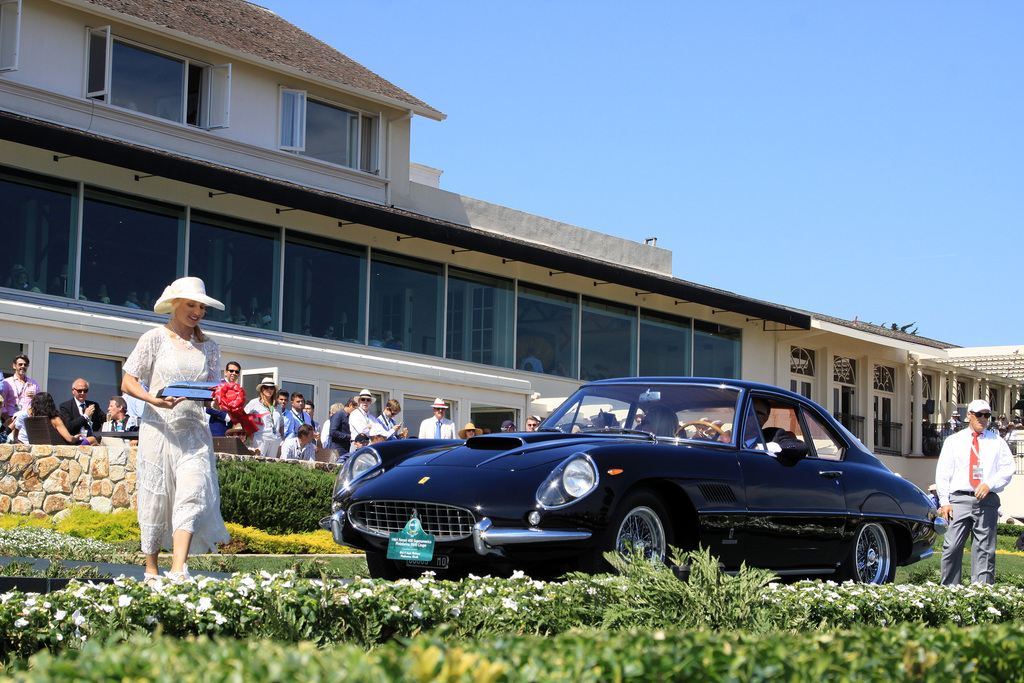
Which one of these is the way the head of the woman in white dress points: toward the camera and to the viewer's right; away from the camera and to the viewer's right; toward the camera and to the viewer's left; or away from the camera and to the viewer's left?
toward the camera and to the viewer's right

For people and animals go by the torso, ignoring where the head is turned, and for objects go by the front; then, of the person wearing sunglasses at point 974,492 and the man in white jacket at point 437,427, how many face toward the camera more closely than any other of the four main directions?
2

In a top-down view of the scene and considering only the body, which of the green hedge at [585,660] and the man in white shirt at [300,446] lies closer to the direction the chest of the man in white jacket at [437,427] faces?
the green hedge

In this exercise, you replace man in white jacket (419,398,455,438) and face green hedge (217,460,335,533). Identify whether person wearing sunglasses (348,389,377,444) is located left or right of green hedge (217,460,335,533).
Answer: right

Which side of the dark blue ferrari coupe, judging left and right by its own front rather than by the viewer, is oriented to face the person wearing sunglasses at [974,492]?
back

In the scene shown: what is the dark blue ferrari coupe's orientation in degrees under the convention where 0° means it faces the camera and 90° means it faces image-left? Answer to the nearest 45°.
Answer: approximately 45°

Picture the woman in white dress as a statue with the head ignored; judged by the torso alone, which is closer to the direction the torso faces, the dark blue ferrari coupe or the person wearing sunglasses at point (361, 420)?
the dark blue ferrari coupe

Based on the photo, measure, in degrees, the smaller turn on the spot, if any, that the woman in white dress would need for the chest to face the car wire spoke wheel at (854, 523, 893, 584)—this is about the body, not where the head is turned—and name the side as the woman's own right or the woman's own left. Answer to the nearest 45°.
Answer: approximately 45° to the woman's own left

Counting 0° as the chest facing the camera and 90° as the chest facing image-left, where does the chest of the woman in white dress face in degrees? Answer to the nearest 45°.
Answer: approximately 315°
